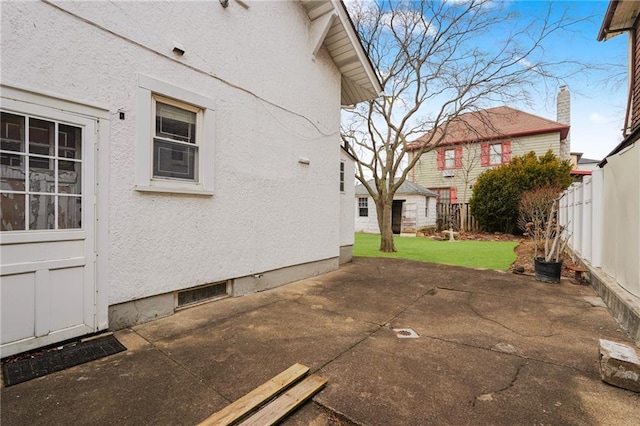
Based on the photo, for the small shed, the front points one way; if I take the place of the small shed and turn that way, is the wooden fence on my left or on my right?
on my left

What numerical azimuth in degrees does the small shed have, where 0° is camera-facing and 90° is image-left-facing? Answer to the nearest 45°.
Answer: approximately 0°

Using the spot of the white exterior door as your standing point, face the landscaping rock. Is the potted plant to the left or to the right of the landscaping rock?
left

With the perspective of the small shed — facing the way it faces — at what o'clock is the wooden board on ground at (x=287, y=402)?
The wooden board on ground is roughly at 12 o'clock from the small shed.

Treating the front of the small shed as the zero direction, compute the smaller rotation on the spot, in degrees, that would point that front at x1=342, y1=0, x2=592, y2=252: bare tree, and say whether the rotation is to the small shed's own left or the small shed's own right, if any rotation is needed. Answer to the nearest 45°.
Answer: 0° — it already faces it

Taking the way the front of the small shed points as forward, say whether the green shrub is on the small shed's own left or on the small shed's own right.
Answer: on the small shed's own left

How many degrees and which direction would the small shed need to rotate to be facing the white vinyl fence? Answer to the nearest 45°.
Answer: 0° — it already faces it

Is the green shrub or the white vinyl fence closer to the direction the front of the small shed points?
the white vinyl fence

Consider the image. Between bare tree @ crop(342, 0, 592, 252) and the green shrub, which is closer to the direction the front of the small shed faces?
the bare tree

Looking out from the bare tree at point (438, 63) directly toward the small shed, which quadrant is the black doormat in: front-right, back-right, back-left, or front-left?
back-left

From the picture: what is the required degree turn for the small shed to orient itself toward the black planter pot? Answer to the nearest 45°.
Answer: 0° — it already faces it
